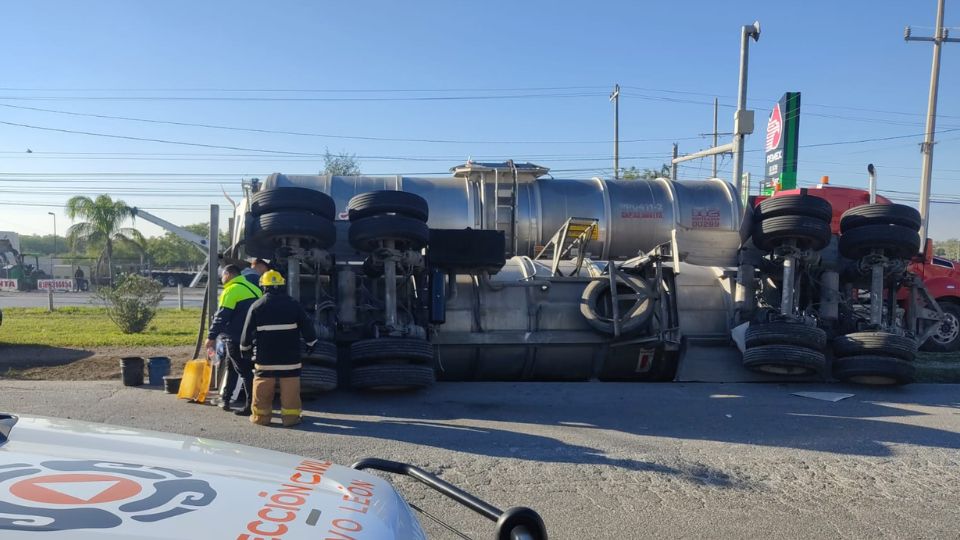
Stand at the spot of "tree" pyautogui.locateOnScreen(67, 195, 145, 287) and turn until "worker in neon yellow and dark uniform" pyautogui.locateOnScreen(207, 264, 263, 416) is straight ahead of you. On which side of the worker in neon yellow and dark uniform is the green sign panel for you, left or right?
left

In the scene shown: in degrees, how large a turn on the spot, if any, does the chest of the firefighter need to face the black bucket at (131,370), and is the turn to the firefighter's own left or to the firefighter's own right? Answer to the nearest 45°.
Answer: approximately 45° to the firefighter's own left

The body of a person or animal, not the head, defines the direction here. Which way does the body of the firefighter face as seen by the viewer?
away from the camera

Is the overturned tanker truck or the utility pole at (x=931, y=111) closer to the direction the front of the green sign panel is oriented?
the overturned tanker truck

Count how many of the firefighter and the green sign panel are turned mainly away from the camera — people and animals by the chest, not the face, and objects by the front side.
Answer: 1

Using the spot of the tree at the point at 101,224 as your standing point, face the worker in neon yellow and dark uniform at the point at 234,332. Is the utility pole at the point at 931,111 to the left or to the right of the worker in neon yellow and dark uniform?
left

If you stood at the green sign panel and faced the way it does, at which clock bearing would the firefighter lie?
The firefighter is roughly at 11 o'clock from the green sign panel.

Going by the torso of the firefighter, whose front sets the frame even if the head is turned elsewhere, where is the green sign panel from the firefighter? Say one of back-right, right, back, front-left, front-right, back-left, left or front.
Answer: front-right

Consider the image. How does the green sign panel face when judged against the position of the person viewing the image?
facing the viewer and to the left of the viewer

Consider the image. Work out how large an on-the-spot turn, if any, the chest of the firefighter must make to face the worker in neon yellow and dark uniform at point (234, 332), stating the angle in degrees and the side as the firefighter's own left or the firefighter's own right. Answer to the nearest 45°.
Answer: approximately 45° to the firefighter's own left

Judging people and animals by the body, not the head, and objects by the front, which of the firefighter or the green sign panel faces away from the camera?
the firefighter

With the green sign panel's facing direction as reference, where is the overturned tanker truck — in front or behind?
in front

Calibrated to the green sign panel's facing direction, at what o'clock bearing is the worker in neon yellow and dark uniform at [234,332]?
The worker in neon yellow and dark uniform is roughly at 11 o'clock from the green sign panel.

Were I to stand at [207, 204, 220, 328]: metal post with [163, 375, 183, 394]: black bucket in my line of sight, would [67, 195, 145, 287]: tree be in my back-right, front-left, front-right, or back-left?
back-right

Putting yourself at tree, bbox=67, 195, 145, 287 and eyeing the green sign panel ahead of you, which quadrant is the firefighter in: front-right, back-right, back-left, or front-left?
front-right
